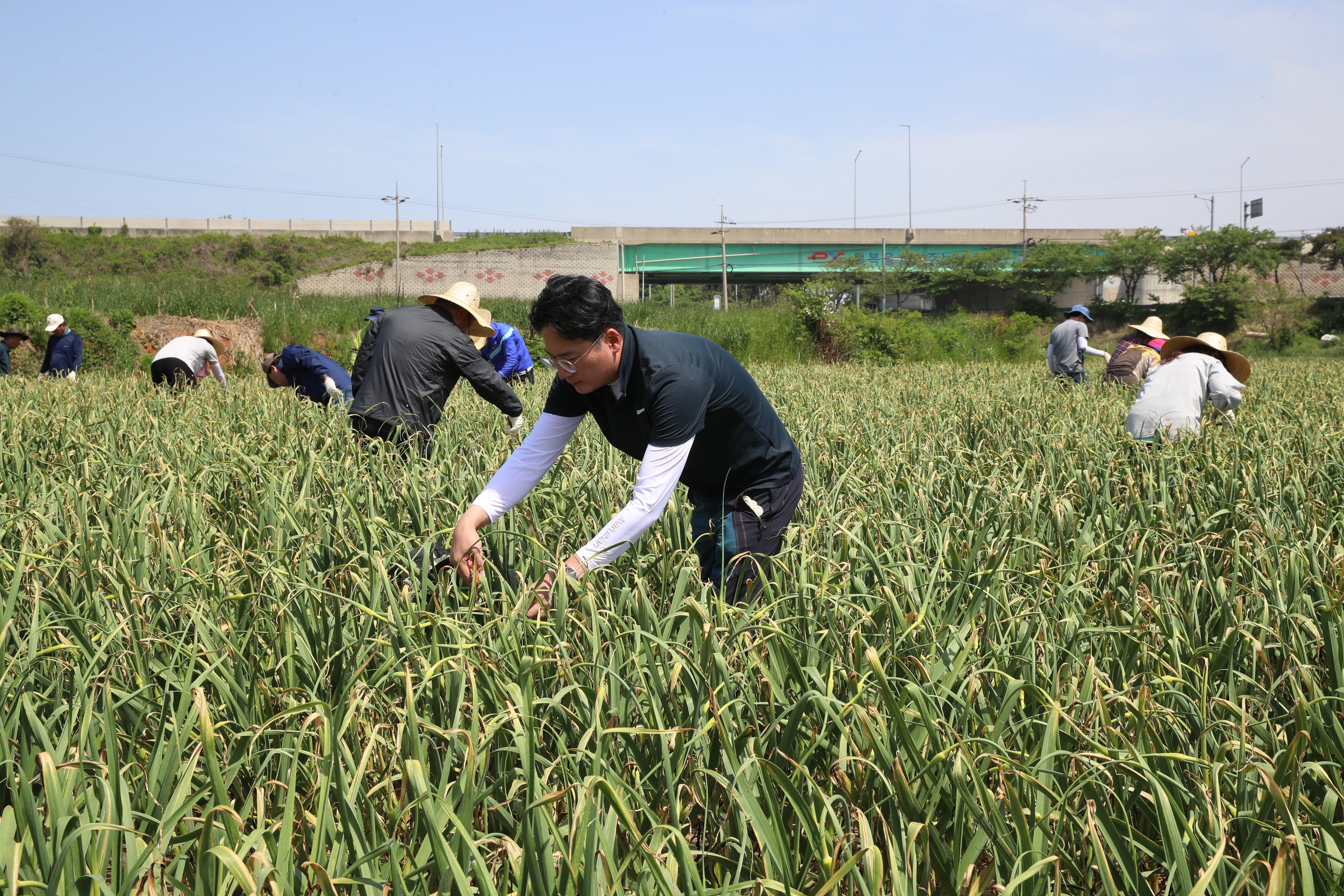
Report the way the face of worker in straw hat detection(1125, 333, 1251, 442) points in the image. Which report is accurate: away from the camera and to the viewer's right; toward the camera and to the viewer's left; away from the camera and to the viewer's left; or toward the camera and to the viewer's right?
away from the camera and to the viewer's right

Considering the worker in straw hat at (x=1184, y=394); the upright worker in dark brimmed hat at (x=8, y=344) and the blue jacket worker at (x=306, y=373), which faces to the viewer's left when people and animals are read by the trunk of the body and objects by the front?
the blue jacket worker

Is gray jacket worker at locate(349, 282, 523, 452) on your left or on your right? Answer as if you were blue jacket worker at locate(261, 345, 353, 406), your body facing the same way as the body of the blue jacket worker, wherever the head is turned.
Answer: on your left

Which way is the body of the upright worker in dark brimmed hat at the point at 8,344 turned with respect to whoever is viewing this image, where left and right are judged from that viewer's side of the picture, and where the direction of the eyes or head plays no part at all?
facing to the right of the viewer

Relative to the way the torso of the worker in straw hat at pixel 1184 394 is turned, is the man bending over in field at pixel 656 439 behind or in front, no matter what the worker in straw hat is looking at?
behind

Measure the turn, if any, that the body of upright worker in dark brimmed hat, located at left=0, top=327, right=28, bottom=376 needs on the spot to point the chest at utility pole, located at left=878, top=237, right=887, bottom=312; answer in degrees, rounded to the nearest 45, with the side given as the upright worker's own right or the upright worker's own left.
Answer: approximately 45° to the upright worker's own left

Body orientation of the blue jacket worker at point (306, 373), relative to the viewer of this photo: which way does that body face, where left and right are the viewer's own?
facing to the left of the viewer

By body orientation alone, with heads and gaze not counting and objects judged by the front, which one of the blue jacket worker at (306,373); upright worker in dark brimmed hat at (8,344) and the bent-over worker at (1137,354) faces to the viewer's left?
the blue jacket worker

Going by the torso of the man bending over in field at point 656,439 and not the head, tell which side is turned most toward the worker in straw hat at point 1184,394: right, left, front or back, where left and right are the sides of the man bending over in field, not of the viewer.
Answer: back

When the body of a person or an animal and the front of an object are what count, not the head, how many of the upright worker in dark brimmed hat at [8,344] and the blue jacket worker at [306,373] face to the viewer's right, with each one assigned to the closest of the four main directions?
1
